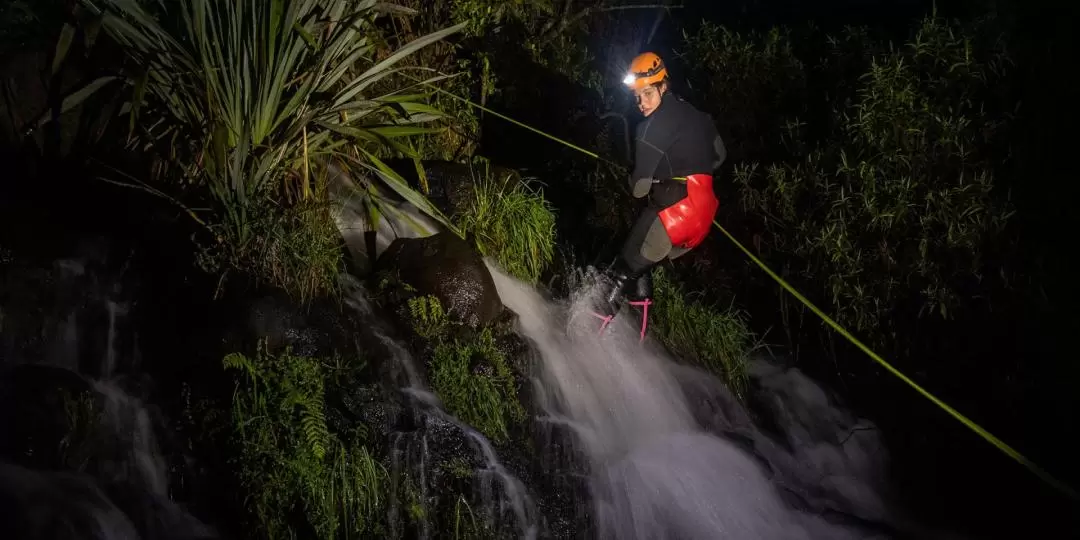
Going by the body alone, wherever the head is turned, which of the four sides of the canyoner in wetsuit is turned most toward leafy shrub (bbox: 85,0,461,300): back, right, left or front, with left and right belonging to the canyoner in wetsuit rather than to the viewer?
front

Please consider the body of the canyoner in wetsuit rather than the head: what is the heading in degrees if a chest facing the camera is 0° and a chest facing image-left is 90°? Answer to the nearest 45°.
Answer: approximately 90°

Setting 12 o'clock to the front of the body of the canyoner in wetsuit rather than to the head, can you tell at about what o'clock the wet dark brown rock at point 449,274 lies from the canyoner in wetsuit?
The wet dark brown rock is roughly at 12 o'clock from the canyoner in wetsuit.

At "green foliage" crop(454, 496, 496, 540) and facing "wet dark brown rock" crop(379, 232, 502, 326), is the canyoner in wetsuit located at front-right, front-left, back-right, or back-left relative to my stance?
front-right
